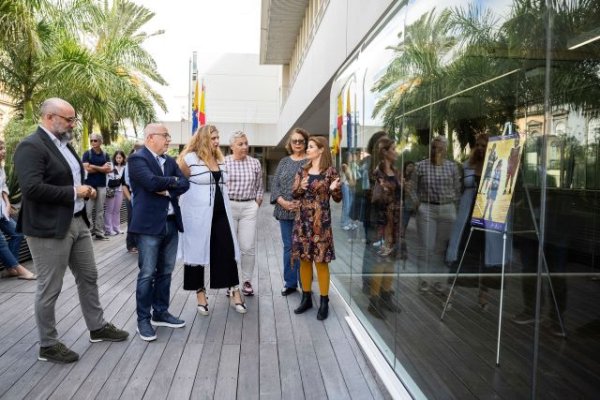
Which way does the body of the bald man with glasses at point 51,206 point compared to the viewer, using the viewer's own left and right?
facing the viewer and to the right of the viewer

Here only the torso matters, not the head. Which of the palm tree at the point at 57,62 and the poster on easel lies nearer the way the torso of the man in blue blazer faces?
the poster on easel

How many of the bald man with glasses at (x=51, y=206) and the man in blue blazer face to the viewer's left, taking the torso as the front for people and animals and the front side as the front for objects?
0

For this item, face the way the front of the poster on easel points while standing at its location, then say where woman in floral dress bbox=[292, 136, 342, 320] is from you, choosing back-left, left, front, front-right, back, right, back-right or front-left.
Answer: right

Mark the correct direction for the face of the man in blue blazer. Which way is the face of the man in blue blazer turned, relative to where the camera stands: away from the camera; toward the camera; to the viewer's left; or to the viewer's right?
to the viewer's right

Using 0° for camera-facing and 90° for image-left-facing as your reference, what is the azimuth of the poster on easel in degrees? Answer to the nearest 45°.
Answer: approximately 45°

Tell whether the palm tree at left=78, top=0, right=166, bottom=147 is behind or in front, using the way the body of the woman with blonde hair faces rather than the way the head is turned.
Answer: behind

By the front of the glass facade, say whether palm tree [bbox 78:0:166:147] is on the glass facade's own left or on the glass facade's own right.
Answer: on the glass facade's own right

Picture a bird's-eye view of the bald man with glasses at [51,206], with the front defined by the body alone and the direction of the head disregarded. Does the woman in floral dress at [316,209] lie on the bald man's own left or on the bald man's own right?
on the bald man's own left

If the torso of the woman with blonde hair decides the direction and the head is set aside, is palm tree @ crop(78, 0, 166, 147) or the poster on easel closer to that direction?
the poster on easel

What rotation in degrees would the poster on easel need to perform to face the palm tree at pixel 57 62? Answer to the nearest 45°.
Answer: approximately 90° to its right

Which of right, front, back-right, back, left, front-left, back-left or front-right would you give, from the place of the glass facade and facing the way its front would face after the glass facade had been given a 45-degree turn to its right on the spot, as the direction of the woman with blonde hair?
front-right

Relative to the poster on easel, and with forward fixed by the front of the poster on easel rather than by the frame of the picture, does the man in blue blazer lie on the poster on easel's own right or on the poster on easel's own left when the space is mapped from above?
on the poster on easel's own right
